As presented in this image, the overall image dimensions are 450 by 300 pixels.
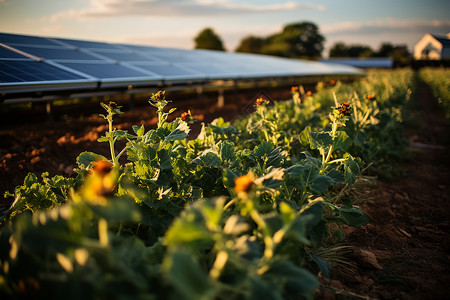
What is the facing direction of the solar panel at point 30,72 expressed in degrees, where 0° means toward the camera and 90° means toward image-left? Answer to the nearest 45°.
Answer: approximately 315°

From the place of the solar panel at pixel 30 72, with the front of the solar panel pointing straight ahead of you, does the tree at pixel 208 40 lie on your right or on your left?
on your left
